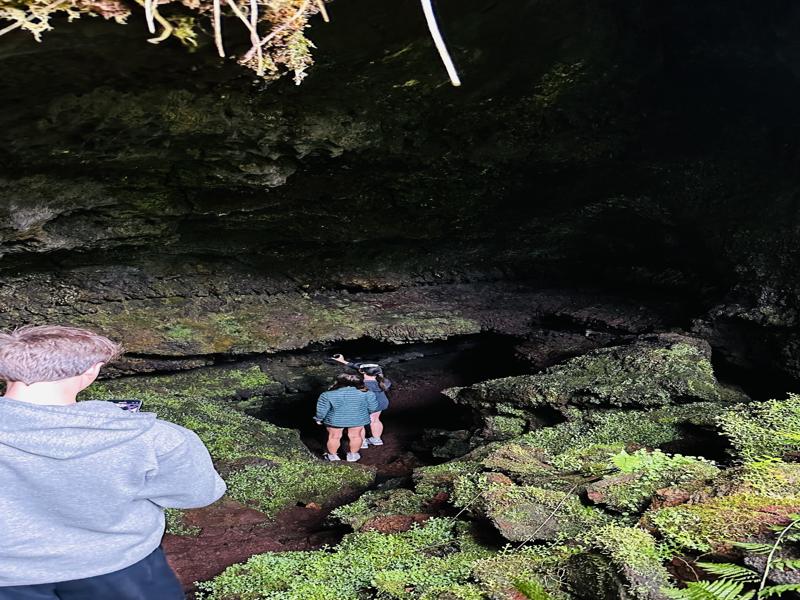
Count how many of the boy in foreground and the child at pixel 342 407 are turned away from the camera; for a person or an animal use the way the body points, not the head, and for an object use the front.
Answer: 2

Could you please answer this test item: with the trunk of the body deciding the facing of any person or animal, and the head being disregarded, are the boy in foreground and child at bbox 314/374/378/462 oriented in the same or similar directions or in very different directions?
same or similar directions

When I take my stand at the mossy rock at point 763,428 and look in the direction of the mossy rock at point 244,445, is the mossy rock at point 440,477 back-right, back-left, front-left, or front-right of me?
front-left

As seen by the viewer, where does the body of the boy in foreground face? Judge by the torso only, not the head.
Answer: away from the camera

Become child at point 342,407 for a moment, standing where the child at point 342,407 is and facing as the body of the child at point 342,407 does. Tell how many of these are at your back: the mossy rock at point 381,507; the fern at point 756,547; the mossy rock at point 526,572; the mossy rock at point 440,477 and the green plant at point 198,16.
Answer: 5

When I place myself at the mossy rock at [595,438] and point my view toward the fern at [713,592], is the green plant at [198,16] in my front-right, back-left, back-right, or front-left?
front-right

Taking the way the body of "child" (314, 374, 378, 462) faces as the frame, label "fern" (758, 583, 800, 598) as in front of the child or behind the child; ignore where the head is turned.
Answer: behind

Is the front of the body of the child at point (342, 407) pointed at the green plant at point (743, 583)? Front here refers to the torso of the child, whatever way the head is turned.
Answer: no

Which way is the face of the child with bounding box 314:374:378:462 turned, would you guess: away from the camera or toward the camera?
away from the camera

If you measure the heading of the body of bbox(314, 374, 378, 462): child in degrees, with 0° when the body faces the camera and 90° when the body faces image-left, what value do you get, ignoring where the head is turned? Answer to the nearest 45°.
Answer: approximately 180°
